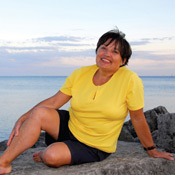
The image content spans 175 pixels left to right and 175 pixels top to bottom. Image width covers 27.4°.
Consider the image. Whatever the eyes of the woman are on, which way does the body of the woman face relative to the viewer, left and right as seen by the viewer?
facing the viewer and to the left of the viewer

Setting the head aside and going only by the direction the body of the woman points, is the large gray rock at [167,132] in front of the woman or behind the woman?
behind
